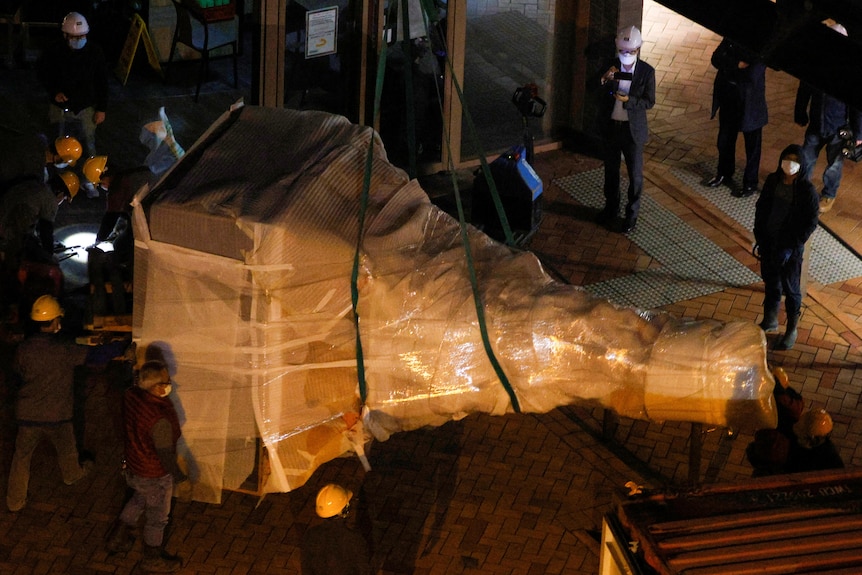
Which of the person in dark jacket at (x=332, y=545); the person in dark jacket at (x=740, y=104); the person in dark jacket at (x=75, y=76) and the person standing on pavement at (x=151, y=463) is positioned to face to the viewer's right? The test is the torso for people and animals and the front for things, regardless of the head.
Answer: the person standing on pavement

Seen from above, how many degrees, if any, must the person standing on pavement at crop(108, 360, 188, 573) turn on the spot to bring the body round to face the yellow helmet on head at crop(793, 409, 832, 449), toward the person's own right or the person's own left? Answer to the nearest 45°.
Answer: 0° — they already face it

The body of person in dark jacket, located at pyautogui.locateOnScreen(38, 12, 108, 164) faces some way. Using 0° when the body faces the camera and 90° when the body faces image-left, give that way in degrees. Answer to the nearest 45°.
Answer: approximately 0°

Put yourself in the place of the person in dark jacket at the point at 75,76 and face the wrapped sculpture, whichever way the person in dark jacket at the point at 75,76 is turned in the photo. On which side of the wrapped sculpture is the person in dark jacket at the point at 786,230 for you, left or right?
left

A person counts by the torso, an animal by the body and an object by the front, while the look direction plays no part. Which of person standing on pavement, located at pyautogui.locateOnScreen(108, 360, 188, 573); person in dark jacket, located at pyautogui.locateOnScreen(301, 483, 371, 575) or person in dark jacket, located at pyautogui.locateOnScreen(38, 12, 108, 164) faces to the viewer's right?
the person standing on pavement

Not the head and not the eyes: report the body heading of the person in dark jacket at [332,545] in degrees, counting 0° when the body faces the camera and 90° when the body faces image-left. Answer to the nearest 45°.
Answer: approximately 180°
